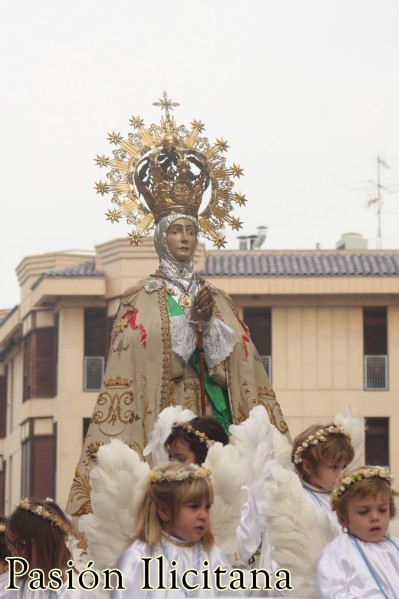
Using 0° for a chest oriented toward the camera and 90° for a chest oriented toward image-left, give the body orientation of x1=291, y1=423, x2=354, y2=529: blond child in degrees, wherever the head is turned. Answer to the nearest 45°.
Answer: approximately 315°

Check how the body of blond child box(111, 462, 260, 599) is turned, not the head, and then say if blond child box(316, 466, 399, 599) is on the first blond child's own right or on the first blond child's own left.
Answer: on the first blond child's own left

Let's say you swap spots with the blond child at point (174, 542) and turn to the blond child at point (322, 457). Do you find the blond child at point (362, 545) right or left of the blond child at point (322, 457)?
right

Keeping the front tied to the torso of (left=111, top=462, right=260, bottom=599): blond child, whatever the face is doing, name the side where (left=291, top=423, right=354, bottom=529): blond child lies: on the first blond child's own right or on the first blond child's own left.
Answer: on the first blond child's own left

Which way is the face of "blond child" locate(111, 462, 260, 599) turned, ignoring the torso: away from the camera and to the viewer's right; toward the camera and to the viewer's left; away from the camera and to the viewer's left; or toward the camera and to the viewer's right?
toward the camera and to the viewer's right

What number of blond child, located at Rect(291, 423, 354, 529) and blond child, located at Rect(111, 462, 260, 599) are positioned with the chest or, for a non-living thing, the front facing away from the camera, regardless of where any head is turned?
0

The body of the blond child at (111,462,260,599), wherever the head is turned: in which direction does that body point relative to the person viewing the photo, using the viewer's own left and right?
facing the viewer and to the right of the viewer

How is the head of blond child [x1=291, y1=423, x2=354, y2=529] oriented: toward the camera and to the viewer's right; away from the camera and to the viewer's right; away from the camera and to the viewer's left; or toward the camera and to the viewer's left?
toward the camera and to the viewer's right

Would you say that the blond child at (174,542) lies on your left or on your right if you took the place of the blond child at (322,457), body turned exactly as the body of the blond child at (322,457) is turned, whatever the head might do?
on your right
